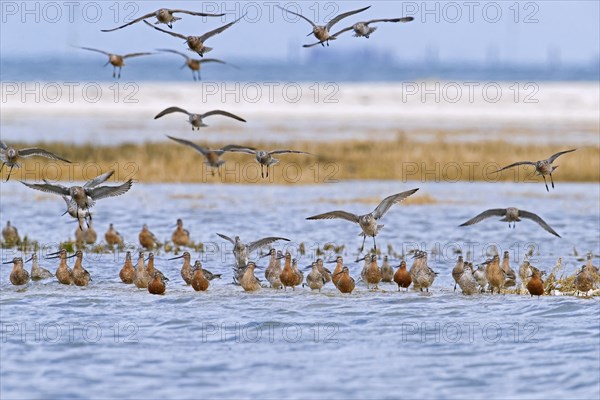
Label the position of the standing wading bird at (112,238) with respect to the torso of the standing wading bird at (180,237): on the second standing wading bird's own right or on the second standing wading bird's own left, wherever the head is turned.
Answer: on the second standing wading bird's own right

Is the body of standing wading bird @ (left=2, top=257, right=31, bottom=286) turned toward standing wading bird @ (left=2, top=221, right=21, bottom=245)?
no

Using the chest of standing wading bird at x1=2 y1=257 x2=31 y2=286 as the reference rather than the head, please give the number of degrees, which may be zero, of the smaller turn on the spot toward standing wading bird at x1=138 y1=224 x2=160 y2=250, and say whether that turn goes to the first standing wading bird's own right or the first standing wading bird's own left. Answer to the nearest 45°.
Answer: approximately 180°

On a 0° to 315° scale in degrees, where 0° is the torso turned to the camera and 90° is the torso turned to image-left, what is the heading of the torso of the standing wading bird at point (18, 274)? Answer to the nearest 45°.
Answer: approximately 45°

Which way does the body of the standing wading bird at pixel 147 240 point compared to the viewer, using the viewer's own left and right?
facing the viewer and to the left of the viewer

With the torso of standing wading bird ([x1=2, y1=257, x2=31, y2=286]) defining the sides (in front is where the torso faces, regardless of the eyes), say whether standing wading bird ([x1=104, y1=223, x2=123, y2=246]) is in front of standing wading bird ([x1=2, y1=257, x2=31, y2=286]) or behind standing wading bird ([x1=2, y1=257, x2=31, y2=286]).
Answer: behind

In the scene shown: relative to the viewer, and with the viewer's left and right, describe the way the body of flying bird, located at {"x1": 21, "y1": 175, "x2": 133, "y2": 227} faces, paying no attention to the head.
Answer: facing the viewer

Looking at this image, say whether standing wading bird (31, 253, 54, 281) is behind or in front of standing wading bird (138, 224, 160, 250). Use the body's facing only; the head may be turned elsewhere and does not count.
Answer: in front
